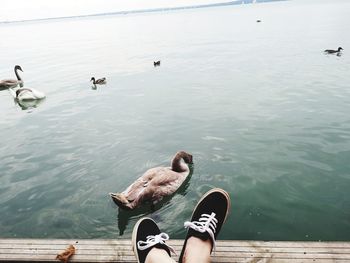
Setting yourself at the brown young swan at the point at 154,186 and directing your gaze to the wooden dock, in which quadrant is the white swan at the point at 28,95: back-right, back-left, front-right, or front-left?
back-right

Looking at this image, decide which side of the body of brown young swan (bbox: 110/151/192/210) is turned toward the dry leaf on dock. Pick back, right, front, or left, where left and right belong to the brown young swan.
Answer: back

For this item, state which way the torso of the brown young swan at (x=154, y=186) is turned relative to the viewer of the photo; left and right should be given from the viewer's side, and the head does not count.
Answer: facing away from the viewer and to the right of the viewer

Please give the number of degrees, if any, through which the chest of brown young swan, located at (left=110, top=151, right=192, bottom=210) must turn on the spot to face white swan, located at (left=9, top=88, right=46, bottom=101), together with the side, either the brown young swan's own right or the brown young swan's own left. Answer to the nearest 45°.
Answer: approximately 90° to the brown young swan's own left

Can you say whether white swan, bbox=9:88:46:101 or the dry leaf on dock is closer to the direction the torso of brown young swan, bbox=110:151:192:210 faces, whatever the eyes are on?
the white swan
